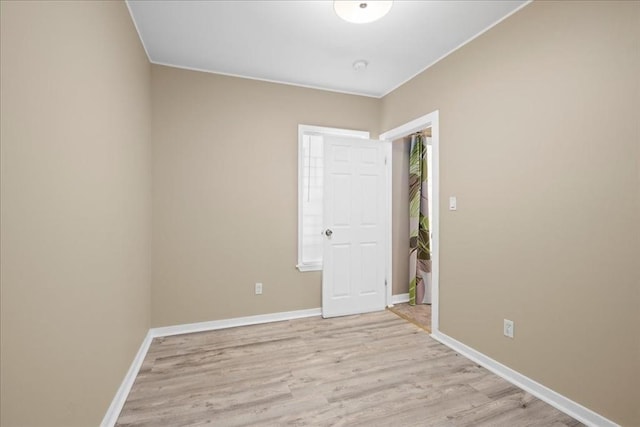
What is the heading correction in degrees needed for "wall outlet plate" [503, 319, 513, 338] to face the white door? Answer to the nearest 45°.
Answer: approximately 45° to its right

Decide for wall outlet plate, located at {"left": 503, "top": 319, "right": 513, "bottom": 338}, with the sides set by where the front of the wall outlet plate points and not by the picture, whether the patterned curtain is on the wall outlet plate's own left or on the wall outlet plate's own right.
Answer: on the wall outlet plate's own right

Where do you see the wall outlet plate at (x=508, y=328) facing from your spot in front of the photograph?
facing the viewer and to the left of the viewer

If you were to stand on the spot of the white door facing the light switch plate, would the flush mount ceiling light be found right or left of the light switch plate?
right

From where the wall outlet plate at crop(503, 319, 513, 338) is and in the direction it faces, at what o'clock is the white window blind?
The white window blind is roughly at 2 o'clock from the wall outlet plate.
